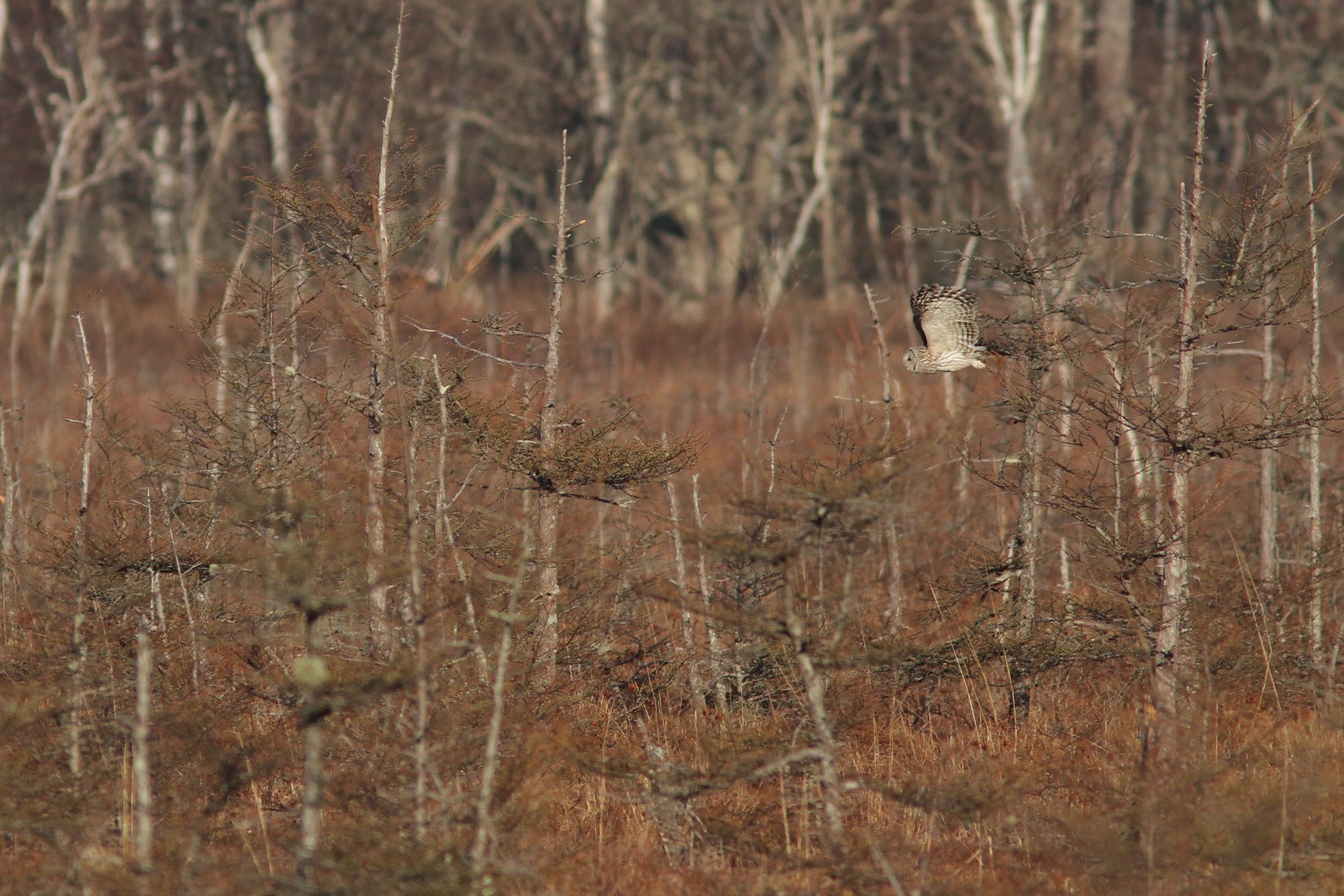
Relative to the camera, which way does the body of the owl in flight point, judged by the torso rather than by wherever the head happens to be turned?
to the viewer's left

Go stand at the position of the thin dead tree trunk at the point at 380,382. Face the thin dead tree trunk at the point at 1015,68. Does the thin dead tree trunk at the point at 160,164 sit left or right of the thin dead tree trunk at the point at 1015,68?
left

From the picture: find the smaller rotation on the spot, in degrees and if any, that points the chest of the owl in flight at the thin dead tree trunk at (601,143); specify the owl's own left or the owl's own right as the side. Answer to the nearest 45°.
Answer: approximately 90° to the owl's own right

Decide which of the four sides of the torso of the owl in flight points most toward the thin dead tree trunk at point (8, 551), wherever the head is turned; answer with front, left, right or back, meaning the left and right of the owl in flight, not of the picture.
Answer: front

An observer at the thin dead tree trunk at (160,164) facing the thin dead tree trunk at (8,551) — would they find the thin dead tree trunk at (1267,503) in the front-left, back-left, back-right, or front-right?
front-left

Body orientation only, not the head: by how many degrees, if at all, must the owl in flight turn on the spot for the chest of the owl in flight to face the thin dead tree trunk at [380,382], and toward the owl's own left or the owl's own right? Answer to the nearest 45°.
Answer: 0° — it already faces it

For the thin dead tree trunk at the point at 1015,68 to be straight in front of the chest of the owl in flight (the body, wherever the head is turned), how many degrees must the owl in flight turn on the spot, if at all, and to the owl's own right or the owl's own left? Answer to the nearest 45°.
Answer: approximately 90° to the owl's own right

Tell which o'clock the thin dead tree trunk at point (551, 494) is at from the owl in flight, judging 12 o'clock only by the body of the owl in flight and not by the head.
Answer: The thin dead tree trunk is roughly at 12 o'clock from the owl in flight.
